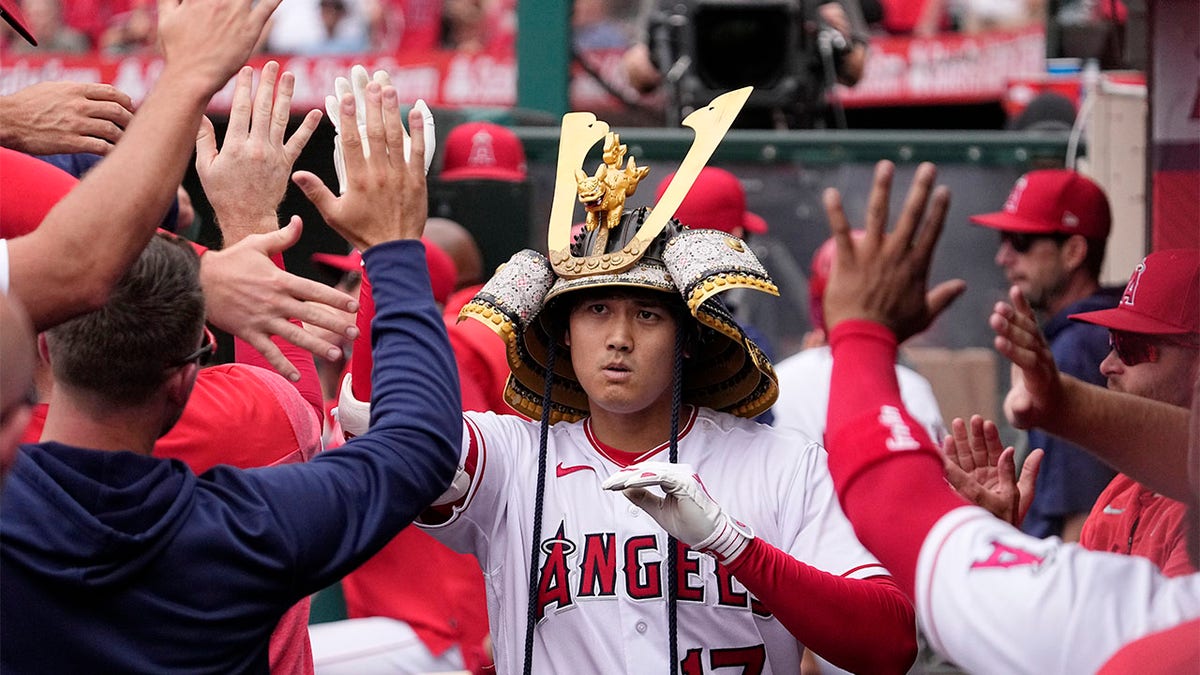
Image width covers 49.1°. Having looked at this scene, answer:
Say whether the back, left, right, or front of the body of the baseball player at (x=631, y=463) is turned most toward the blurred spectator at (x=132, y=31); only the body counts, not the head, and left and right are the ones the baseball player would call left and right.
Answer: back

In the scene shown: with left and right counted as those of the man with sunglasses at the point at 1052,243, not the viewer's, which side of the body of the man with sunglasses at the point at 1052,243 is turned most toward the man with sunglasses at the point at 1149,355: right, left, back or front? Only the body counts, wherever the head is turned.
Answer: left

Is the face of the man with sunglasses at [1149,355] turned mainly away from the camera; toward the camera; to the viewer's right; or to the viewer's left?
to the viewer's left

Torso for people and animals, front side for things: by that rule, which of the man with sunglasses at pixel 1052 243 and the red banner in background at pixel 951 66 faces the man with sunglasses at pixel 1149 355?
the red banner in background

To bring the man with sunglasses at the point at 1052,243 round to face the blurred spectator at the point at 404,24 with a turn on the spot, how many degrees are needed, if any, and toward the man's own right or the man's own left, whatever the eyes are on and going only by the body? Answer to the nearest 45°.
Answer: approximately 45° to the man's own right

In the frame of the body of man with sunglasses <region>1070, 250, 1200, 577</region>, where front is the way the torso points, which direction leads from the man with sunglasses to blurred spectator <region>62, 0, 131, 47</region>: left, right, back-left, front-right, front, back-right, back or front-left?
right

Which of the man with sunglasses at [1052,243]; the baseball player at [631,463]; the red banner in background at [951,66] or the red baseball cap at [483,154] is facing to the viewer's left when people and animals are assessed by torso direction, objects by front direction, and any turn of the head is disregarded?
the man with sunglasses

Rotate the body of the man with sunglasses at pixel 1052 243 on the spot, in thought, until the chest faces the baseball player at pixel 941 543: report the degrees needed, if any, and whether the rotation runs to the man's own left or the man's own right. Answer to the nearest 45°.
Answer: approximately 90° to the man's own left

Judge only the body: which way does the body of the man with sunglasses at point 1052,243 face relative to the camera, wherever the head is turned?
to the viewer's left

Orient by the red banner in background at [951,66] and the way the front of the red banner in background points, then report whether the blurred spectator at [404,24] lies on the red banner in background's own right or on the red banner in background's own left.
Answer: on the red banner in background's own right
